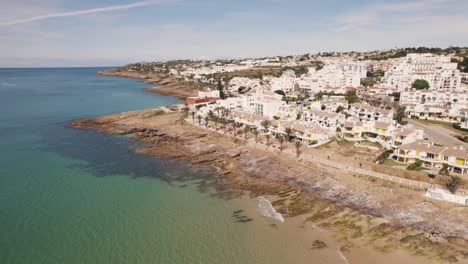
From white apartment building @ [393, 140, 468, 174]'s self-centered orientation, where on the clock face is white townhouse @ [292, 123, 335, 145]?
The white townhouse is roughly at 2 o'clock from the white apartment building.

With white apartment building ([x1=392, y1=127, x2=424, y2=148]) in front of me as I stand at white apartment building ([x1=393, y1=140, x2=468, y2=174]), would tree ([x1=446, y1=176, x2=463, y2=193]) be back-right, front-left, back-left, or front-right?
back-left

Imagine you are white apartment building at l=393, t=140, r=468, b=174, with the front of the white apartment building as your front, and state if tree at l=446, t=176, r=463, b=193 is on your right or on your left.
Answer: on your left

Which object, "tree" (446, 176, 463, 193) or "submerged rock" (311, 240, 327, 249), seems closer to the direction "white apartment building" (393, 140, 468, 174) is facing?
the submerged rock

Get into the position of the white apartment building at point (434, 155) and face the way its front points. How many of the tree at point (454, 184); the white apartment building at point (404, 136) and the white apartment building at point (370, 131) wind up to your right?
2

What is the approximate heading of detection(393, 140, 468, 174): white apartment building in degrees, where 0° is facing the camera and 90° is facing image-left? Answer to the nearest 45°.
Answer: approximately 45°

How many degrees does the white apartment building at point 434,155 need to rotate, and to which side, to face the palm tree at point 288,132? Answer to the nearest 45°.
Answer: approximately 45° to its right

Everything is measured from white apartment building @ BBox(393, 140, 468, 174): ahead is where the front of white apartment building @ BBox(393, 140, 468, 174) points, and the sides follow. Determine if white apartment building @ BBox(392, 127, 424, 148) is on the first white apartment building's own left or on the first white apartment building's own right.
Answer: on the first white apartment building's own right

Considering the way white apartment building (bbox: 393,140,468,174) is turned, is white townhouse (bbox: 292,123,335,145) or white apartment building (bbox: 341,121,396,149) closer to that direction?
the white townhouse

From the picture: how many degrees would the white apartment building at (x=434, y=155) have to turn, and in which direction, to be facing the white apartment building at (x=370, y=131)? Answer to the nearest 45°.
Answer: approximately 90° to its right
